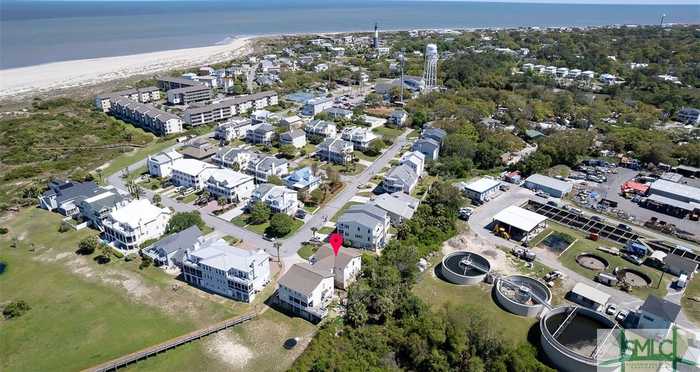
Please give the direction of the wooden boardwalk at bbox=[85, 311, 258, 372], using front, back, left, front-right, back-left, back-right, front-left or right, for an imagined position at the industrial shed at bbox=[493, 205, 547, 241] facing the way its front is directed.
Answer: front

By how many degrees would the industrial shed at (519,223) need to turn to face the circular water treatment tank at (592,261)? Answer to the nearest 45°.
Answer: approximately 90° to its left

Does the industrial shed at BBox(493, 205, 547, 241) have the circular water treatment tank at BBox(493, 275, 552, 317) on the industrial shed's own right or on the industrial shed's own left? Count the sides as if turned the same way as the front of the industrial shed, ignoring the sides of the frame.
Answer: on the industrial shed's own left

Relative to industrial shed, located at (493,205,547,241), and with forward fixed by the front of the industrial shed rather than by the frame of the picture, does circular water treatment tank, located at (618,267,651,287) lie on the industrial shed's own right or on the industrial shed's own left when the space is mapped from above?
on the industrial shed's own left

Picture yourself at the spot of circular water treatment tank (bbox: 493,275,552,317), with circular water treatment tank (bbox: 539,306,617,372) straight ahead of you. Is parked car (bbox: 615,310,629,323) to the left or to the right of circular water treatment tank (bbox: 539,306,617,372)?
left

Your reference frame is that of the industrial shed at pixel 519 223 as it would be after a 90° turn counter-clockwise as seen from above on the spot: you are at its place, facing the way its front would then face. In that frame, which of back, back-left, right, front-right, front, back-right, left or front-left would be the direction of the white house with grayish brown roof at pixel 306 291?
right

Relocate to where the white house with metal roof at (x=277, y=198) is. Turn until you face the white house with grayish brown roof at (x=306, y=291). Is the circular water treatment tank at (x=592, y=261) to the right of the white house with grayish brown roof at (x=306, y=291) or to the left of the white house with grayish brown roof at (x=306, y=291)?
left

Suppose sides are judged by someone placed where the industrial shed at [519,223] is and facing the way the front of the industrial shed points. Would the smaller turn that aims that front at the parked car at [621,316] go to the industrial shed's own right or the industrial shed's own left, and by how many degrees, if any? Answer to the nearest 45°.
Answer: approximately 90° to the industrial shed's own left

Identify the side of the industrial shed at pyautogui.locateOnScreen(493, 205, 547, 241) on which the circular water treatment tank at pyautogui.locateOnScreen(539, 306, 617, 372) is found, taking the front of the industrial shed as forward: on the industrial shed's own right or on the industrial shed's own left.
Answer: on the industrial shed's own left

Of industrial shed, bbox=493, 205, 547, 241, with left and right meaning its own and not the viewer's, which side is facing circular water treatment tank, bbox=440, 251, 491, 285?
front
